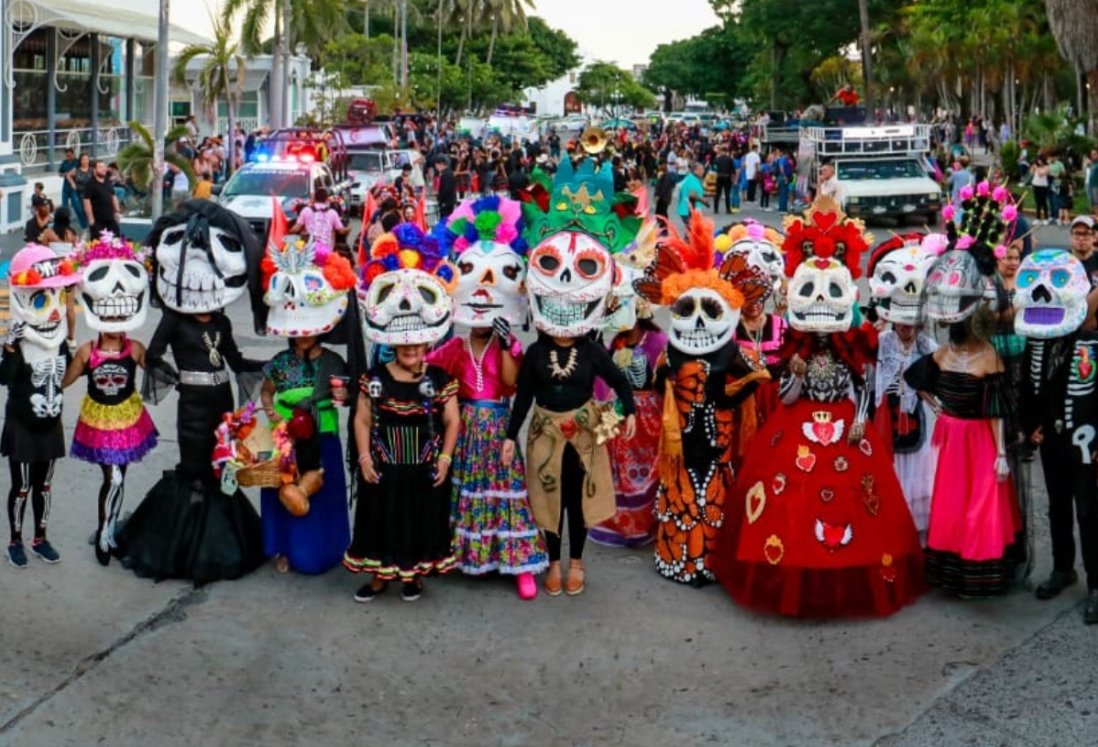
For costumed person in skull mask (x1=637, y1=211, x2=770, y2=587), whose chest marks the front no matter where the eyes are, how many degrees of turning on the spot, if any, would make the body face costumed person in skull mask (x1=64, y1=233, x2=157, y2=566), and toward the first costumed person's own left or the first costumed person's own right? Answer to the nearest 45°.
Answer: approximately 90° to the first costumed person's own right

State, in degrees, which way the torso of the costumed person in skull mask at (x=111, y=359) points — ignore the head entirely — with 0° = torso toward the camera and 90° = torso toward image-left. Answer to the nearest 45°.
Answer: approximately 0°

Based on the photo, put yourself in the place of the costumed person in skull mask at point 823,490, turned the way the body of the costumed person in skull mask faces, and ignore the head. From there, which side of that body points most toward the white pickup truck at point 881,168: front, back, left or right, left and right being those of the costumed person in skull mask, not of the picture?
back

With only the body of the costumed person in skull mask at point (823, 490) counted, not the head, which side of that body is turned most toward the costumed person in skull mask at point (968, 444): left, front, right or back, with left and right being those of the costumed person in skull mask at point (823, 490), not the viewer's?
left

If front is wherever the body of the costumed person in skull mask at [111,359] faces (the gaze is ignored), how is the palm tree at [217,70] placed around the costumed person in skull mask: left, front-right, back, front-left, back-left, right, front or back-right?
back

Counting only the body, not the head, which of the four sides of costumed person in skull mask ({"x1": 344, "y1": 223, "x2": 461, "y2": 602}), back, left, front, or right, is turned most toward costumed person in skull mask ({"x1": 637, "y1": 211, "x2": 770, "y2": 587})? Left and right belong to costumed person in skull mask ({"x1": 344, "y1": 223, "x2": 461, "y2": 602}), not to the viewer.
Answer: left

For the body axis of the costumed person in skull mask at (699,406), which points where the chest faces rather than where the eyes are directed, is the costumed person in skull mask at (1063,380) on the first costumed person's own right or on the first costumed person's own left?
on the first costumed person's own left

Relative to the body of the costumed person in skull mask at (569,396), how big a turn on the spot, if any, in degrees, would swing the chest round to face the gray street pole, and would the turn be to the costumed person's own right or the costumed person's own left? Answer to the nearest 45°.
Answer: approximately 180°

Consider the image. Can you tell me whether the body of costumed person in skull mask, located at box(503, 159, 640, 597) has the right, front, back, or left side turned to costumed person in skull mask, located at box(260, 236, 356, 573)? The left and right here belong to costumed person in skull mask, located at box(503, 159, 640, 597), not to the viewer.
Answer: right
